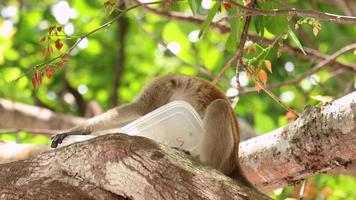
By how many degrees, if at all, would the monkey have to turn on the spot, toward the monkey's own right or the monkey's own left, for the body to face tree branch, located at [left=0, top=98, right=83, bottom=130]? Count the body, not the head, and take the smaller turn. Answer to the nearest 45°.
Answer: approximately 45° to the monkey's own right

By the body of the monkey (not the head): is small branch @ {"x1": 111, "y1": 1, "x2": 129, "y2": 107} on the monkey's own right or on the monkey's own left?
on the monkey's own right

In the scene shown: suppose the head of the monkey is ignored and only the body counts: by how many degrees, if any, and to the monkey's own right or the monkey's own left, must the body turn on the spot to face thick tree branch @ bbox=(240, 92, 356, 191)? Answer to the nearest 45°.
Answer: approximately 135° to the monkey's own left

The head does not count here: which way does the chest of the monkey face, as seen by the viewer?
to the viewer's left
